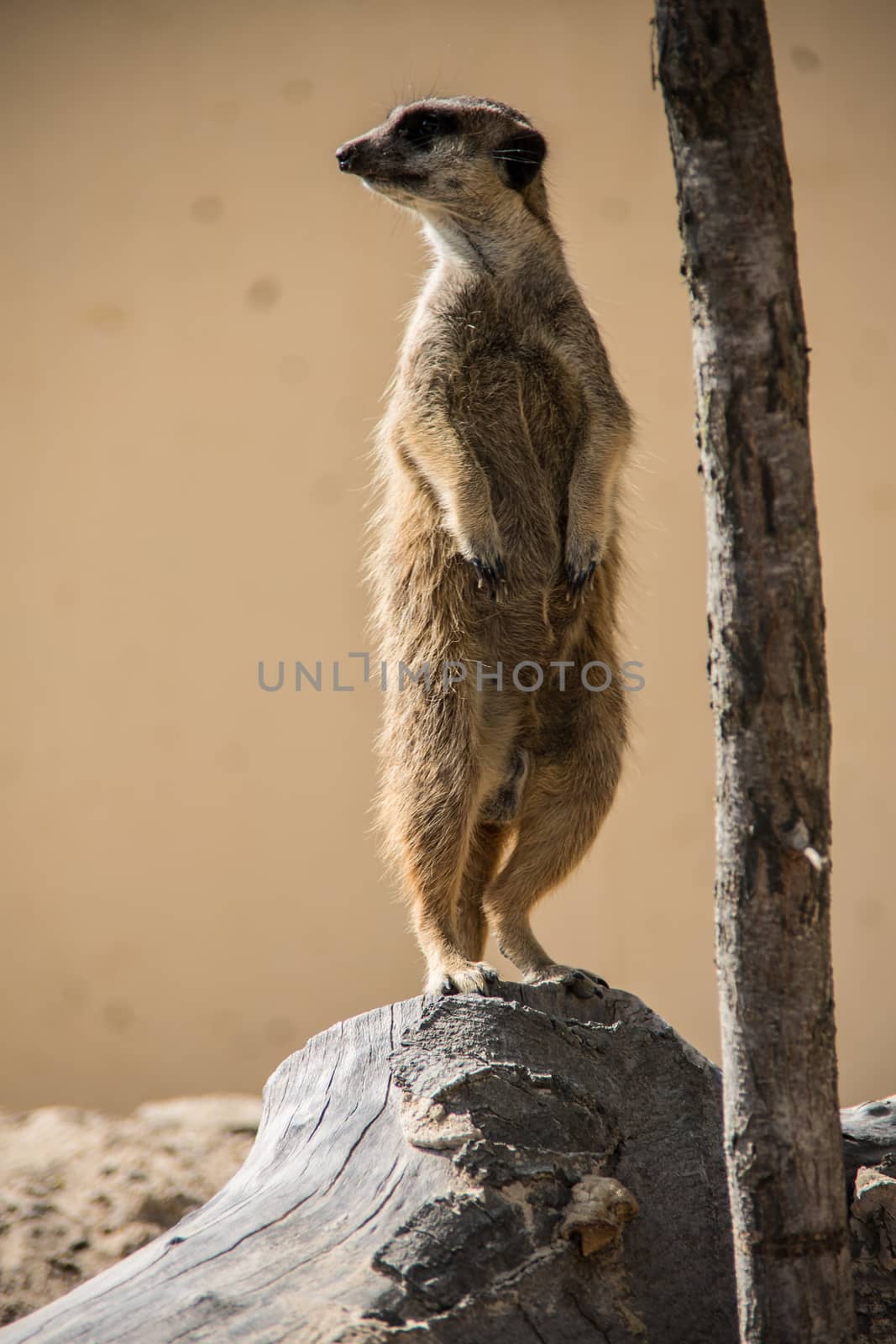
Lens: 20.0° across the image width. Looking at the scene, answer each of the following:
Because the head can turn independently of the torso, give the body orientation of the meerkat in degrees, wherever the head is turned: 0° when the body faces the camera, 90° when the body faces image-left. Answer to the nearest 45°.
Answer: approximately 0°
